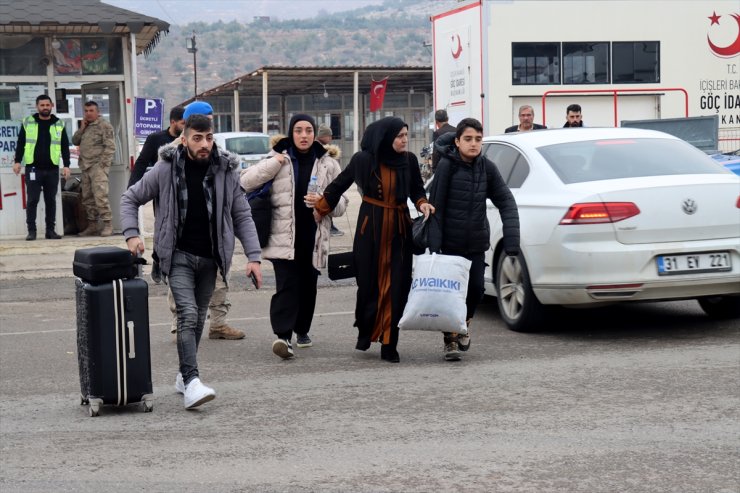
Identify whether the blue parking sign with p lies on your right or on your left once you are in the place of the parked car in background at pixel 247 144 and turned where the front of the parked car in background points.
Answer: on your right

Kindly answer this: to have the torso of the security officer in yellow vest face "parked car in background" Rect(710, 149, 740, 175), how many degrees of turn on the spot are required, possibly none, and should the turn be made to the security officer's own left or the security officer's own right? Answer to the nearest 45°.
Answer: approximately 90° to the security officer's own left

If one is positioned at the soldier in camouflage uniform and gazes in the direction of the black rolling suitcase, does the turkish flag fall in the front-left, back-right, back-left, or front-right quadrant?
back-left

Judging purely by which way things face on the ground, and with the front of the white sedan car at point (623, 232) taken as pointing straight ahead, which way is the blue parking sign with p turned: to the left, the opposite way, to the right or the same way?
the opposite way

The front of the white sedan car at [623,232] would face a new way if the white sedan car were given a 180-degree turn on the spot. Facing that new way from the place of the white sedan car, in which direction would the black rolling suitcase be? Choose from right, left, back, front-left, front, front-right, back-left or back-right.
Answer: right

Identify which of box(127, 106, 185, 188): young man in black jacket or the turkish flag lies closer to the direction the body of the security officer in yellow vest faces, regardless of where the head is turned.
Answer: the young man in black jacket

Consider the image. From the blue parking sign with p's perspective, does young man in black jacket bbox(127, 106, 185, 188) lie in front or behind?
in front

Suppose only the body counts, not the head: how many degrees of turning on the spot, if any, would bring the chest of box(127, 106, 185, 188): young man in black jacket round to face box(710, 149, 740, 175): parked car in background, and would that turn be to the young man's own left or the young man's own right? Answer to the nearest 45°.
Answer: approximately 45° to the young man's own left
